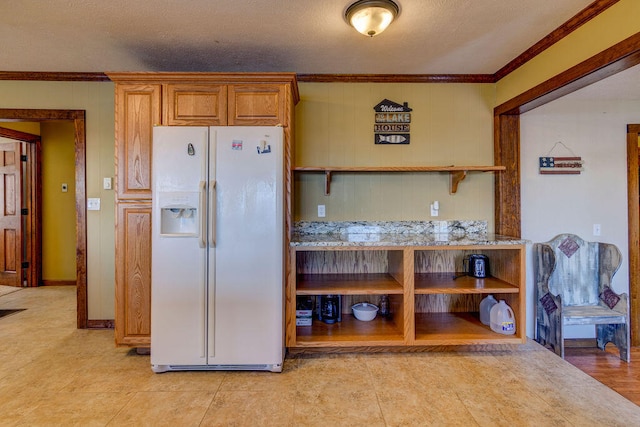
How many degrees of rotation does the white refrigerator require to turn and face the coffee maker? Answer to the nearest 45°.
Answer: approximately 90° to its left

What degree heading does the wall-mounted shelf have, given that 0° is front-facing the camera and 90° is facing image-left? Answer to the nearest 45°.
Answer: approximately 0°

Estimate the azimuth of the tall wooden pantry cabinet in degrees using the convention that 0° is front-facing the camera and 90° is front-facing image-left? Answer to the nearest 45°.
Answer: approximately 0°

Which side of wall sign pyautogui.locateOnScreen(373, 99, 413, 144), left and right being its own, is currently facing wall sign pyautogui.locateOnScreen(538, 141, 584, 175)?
left

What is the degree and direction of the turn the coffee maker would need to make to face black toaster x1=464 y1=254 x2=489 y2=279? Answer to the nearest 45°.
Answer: approximately 90° to its left

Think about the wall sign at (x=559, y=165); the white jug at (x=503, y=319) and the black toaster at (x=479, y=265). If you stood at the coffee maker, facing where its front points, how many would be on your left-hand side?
3
